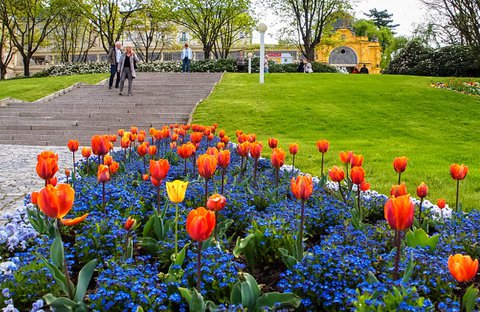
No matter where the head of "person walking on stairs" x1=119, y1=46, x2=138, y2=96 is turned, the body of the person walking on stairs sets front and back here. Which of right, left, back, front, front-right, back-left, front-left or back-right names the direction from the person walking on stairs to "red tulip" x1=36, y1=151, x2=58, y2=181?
front

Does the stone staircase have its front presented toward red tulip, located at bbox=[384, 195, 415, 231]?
yes

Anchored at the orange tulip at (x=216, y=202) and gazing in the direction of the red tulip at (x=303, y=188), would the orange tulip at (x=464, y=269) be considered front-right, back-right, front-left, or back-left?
front-right

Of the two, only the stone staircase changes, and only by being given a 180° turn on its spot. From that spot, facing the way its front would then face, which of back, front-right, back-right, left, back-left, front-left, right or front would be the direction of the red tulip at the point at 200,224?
back

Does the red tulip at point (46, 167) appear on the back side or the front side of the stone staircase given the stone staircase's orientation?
on the front side

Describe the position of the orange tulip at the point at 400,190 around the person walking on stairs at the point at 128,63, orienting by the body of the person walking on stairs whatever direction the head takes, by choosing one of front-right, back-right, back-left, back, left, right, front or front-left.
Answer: front

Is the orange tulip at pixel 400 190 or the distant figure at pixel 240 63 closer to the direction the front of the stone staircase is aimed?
the orange tulip

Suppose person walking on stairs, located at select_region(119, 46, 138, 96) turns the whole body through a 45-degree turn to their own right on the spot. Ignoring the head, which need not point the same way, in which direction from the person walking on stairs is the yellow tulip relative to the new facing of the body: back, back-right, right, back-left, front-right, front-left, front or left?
front-left

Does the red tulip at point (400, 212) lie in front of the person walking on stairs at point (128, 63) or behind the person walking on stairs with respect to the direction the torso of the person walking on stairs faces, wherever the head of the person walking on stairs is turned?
in front

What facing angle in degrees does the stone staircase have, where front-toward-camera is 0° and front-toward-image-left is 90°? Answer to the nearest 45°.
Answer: approximately 0°

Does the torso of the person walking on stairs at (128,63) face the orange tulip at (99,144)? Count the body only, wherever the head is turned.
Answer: yes

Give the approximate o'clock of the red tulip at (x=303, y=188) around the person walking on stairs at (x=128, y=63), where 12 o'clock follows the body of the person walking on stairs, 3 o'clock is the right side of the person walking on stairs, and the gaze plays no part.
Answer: The red tulip is roughly at 12 o'clock from the person walking on stairs.

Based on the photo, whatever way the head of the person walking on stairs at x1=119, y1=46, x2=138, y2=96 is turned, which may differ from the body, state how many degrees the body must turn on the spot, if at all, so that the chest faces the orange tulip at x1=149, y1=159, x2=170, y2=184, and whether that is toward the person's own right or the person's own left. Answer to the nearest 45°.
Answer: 0° — they already face it

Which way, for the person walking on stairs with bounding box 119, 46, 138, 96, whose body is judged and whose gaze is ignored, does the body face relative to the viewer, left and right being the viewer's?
facing the viewer
